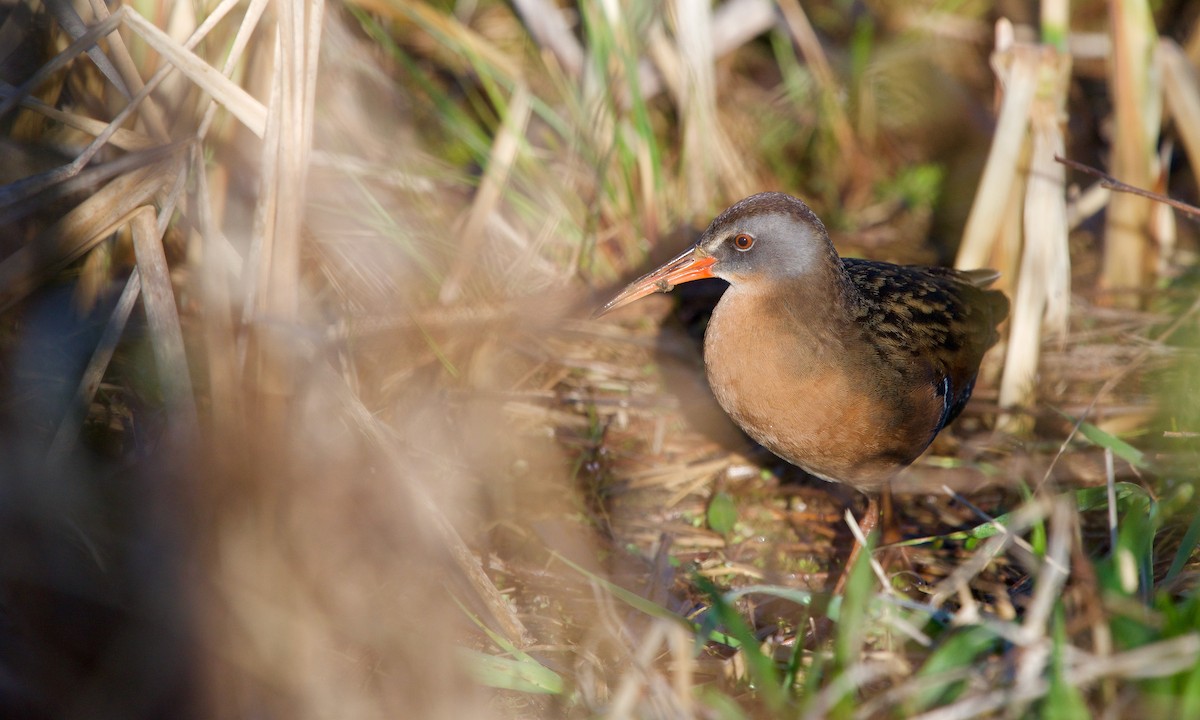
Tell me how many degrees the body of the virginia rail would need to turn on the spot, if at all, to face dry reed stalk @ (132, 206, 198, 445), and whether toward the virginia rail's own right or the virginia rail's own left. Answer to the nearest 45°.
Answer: approximately 45° to the virginia rail's own right

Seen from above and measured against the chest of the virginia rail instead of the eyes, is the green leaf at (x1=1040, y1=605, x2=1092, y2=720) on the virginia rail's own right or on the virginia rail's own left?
on the virginia rail's own left

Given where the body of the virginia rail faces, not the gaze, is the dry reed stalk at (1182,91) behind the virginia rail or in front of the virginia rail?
behind

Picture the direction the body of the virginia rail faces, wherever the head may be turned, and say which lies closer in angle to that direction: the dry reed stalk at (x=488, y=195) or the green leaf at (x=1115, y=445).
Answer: the dry reed stalk

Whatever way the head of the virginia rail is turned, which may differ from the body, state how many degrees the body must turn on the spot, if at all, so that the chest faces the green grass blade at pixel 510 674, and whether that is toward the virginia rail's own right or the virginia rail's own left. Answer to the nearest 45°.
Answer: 0° — it already faces it

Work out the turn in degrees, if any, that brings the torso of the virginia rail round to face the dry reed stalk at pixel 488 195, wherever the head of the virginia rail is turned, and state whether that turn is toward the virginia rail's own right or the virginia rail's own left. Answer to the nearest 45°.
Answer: approximately 90° to the virginia rail's own right

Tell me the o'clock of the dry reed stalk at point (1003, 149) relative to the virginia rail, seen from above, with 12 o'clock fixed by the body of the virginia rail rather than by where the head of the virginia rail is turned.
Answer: The dry reed stalk is roughly at 6 o'clock from the virginia rail.

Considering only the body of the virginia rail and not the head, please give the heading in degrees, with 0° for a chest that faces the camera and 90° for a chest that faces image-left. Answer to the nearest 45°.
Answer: approximately 45°

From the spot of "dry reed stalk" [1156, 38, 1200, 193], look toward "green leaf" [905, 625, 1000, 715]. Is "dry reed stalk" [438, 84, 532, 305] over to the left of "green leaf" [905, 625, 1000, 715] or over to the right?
right

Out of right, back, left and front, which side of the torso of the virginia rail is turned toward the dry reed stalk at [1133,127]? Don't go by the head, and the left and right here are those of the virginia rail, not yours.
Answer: back

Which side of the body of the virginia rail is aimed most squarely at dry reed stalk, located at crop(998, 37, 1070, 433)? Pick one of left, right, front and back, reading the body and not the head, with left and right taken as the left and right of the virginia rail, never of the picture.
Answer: back
